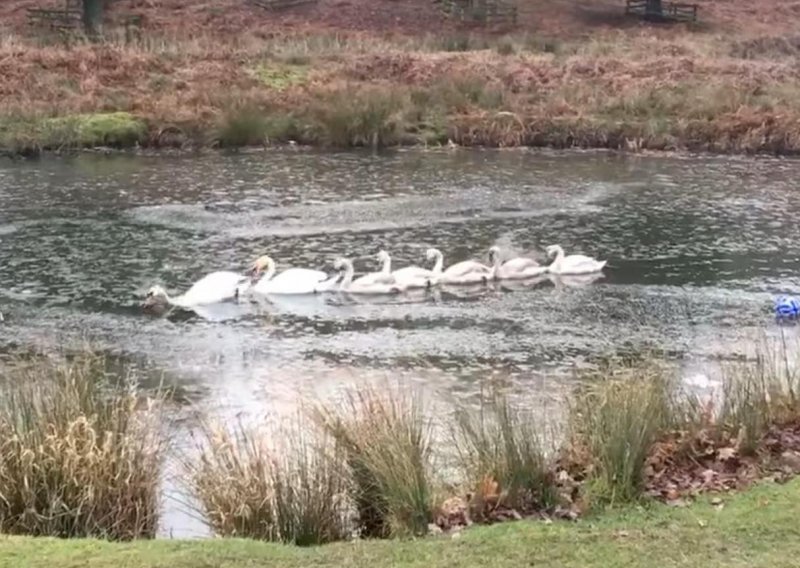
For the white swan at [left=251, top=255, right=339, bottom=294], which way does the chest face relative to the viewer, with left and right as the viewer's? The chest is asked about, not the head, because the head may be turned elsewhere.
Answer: facing to the left of the viewer

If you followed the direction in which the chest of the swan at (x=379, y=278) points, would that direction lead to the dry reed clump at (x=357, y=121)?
no

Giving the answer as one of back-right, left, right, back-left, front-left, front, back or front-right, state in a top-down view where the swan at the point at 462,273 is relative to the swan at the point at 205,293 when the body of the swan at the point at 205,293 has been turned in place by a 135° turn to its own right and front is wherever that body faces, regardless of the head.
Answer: front-right

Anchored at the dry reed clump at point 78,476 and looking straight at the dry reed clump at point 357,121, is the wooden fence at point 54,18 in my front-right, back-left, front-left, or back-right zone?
front-left

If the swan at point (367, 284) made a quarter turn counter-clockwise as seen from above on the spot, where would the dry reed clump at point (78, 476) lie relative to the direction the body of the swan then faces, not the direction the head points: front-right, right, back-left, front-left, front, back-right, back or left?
front

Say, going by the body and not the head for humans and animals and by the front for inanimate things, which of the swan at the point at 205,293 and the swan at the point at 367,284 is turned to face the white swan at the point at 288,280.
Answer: the swan at the point at 367,284

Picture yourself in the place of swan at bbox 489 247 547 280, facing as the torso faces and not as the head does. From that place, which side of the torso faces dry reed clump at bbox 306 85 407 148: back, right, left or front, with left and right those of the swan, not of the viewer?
right

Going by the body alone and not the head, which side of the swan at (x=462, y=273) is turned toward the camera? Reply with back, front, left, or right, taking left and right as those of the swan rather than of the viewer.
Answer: left

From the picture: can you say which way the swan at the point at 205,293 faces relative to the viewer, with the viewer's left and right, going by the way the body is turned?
facing to the left of the viewer

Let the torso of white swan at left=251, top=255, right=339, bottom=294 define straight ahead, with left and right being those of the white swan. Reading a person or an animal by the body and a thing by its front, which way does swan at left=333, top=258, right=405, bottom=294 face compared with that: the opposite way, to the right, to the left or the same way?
the same way

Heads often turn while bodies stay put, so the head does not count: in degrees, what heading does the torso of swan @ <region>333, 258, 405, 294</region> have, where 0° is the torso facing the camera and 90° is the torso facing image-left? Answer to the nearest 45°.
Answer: approximately 90°

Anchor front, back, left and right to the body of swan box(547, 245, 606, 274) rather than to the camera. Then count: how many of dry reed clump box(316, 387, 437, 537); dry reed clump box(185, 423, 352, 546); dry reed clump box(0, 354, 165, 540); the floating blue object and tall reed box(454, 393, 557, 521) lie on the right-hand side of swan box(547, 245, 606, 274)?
0

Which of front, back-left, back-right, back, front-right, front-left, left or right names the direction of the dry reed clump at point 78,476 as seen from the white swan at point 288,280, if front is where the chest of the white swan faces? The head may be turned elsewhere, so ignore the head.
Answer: left

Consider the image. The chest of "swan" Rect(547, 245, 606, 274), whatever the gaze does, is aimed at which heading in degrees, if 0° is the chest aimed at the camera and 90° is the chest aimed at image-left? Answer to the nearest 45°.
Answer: approximately 90°

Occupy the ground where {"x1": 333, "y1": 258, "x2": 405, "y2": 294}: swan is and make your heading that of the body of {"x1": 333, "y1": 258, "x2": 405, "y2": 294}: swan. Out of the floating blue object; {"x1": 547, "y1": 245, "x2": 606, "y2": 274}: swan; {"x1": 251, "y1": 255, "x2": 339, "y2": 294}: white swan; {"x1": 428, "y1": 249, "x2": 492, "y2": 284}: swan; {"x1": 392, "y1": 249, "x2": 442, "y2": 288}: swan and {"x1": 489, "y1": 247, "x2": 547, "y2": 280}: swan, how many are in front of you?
1

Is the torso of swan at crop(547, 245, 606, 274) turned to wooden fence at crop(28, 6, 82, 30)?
no

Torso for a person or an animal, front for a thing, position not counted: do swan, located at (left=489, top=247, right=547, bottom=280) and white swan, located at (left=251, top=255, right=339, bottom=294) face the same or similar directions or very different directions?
same or similar directions

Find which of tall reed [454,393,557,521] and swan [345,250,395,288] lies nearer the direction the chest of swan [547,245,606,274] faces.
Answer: the swan
